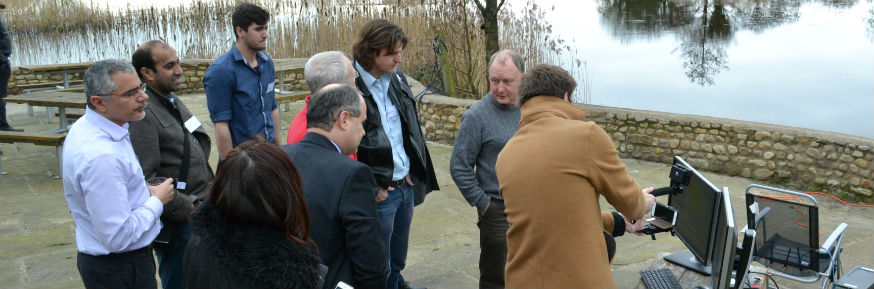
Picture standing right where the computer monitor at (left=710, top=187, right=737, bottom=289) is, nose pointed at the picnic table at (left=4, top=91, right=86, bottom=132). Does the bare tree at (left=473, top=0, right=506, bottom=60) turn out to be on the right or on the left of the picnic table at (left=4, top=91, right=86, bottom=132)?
right

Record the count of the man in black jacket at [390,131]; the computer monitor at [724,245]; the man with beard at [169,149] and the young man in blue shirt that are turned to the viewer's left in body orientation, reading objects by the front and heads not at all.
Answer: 1

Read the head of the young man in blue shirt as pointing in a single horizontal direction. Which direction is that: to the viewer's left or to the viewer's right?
to the viewer's right

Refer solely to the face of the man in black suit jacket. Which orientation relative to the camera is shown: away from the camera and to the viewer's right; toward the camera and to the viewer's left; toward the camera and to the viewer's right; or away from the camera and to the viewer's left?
away from the camera and to the viewer's right

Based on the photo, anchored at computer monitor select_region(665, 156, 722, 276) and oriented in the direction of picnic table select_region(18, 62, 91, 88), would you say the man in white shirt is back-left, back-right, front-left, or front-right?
front-left

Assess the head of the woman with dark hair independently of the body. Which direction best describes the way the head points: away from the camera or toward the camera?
away from the camera

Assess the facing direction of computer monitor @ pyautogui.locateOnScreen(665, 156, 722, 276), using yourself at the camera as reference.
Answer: facing the viewer and to the left of the viewer

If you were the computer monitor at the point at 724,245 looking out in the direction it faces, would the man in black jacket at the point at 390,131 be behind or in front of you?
in front

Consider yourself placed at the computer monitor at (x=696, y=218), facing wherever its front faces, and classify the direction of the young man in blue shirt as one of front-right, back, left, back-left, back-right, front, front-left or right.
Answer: front-right

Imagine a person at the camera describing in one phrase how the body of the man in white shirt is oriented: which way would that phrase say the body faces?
to the viewer's right

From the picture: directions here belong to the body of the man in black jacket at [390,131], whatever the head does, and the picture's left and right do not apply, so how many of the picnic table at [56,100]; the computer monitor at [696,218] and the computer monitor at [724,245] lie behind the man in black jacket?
1

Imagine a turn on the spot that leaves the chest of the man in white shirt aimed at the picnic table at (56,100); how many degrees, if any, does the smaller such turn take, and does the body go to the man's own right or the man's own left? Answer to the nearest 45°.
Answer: approximately 90° to the man's own left

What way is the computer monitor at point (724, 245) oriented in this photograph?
to the viewer's left

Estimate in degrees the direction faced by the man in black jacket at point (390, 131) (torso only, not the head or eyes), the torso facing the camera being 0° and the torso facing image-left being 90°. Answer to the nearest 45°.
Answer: approximately 315°

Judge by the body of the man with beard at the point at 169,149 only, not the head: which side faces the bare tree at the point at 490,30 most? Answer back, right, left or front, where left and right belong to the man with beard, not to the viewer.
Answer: left

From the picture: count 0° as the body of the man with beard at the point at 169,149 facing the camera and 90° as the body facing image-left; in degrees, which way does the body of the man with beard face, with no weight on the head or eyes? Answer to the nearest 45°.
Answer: approximately 315°

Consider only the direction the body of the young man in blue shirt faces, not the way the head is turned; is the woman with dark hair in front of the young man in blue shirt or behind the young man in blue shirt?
in front

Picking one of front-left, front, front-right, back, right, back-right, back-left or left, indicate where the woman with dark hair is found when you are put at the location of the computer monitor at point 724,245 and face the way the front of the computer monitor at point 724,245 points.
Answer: front-left

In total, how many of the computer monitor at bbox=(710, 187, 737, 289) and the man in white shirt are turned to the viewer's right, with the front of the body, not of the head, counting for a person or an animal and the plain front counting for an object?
1

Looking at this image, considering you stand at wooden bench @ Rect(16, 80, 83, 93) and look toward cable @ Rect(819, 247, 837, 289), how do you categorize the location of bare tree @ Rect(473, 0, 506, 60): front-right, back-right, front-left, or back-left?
front-left
